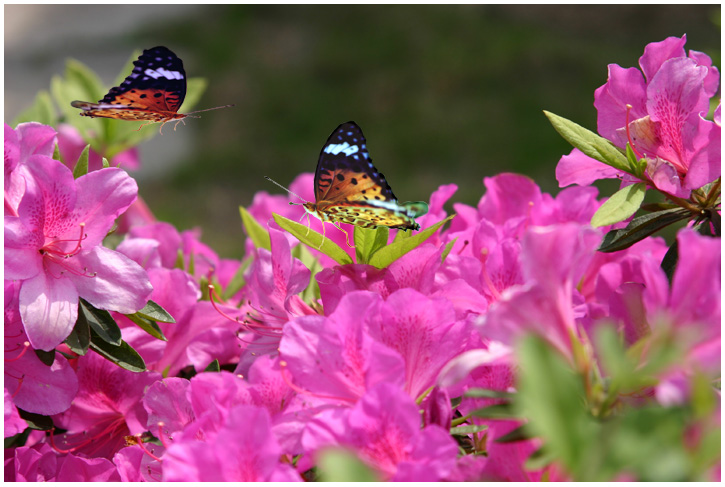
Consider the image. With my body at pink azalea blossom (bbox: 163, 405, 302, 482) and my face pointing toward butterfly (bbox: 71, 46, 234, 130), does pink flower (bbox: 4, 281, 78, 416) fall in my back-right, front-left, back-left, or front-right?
front-left

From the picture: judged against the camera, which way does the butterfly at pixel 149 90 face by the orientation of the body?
to the viewer's right

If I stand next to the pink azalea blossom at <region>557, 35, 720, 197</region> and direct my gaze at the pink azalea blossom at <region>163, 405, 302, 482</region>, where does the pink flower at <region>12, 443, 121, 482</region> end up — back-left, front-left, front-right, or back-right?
front-right
